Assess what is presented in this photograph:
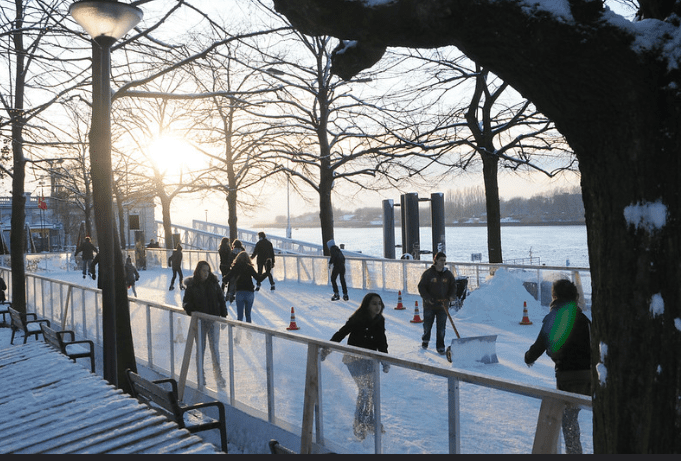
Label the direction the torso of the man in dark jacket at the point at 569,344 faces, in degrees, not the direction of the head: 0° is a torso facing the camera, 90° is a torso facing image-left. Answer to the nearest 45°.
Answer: approximately 135°

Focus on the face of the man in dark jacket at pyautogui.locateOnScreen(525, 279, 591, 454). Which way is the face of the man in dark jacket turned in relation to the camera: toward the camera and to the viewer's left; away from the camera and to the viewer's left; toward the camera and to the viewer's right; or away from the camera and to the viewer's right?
away from the camera and to the viewer's left

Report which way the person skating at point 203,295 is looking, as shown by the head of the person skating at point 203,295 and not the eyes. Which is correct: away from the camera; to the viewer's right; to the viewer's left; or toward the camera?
toward the camera

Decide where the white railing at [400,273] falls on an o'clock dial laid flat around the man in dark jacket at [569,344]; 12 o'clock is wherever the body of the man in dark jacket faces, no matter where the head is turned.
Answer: The white railing is roughly at 1 o'clock from the man in dark jacket.

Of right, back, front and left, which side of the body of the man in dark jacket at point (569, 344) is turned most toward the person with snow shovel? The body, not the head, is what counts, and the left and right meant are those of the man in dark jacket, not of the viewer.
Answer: front

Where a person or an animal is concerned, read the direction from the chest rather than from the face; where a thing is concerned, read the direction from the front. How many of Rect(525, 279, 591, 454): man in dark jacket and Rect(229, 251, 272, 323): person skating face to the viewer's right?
0

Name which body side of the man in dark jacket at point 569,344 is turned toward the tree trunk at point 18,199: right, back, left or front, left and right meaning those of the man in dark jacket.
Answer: front
